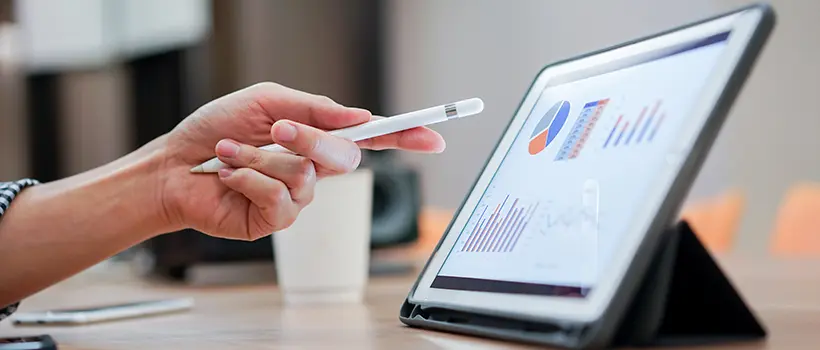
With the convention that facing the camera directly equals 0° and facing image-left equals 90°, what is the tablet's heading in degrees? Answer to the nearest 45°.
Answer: approximately 45°

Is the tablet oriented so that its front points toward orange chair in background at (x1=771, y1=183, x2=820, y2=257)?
no

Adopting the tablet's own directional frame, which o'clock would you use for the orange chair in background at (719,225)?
The orange chair in background is roughly at 5 o'clock from the tablet.
